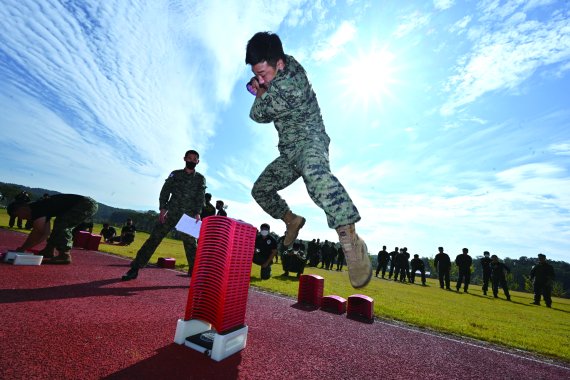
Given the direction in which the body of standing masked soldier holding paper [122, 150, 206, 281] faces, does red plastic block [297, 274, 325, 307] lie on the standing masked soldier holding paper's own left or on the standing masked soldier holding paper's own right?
on the standing masked soldier holding paper's own left

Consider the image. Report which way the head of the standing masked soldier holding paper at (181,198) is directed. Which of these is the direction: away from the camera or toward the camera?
toward the camera

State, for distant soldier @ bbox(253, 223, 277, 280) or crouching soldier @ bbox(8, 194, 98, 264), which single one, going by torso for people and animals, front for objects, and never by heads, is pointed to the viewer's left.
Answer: the crouching soldier

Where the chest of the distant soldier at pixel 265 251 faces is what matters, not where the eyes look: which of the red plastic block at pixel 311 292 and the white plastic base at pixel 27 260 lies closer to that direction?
the red plastic block

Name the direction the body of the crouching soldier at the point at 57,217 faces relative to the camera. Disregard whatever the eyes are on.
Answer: to the viewer's left

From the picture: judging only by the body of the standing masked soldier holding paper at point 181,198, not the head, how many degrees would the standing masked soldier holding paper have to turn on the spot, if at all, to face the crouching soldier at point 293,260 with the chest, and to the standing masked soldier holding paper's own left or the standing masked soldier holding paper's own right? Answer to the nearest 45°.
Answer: approximately 135° to the standing masked soldier holding paper's own left

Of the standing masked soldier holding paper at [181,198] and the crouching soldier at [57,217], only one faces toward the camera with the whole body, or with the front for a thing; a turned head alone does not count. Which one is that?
the standing masked soldier holding paper

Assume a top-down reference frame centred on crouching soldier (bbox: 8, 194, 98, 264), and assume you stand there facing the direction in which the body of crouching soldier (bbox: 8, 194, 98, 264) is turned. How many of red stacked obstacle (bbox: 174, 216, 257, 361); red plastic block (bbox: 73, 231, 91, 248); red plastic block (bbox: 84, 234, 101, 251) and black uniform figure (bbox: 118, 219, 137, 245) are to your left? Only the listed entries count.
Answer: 1

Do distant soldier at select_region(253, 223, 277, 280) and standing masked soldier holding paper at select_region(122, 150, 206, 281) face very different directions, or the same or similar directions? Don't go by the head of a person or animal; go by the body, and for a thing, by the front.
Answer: same or similar directions

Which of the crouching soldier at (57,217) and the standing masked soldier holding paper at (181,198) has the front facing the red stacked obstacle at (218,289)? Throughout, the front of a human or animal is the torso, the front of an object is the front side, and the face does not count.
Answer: the standing masked soldier holding paper

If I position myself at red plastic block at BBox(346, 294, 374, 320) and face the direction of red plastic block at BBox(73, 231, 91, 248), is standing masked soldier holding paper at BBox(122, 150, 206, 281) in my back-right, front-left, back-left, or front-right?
front-left

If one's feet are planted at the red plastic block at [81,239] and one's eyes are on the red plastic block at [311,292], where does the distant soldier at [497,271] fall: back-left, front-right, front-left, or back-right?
front-left

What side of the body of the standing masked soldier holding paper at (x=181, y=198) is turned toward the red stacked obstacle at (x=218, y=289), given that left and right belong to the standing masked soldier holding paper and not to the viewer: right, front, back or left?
front

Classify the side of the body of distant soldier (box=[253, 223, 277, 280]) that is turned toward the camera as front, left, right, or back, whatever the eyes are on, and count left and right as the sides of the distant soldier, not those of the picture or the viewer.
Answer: front

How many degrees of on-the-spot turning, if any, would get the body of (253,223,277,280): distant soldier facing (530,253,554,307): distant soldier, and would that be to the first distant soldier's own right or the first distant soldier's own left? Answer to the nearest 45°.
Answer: approximately 90° to the first distant soldier's own left

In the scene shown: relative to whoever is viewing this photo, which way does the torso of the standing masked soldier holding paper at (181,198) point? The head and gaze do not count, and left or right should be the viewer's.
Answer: facing the viewer
